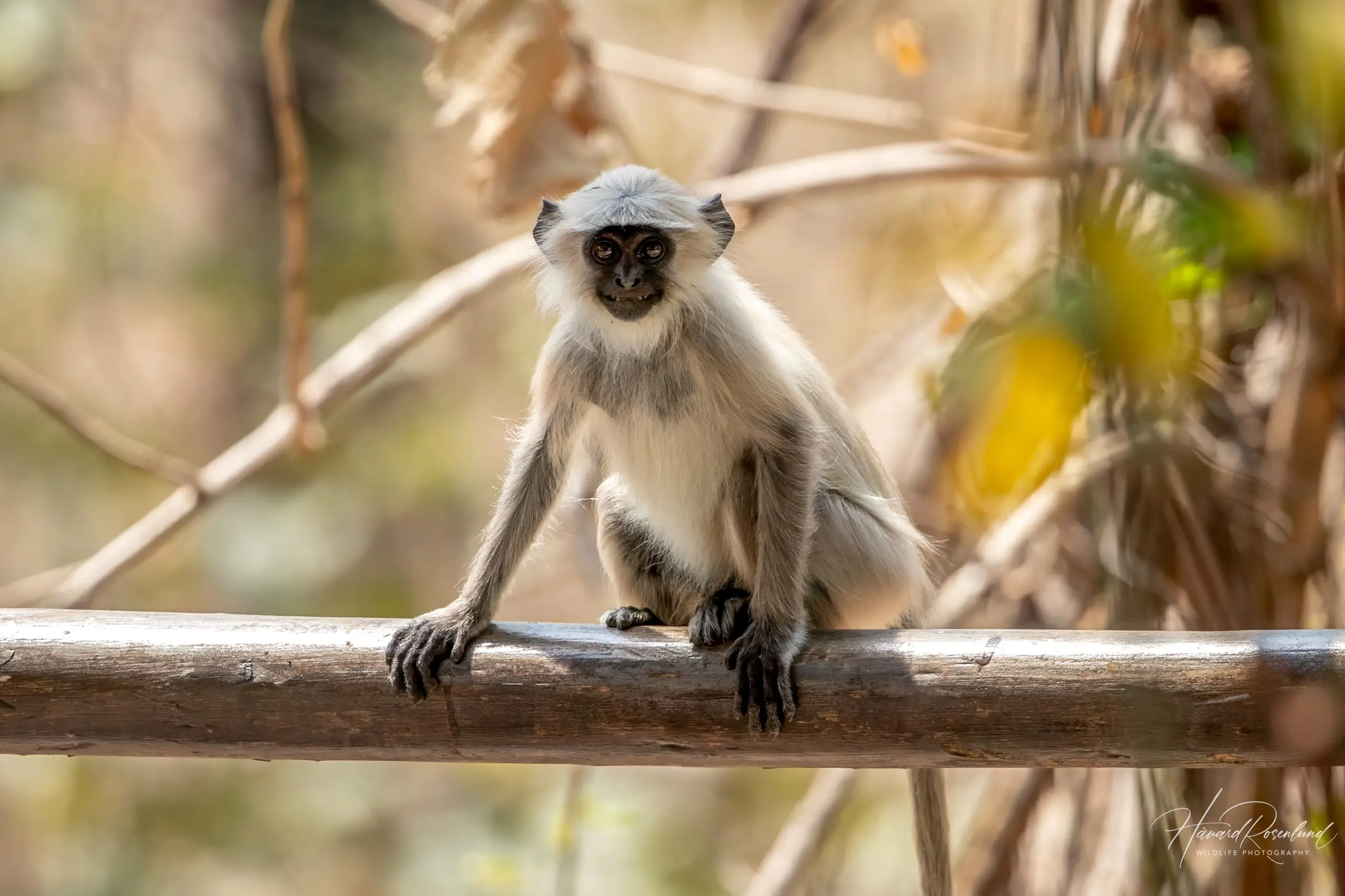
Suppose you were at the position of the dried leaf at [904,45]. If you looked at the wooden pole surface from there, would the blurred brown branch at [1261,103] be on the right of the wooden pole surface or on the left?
left

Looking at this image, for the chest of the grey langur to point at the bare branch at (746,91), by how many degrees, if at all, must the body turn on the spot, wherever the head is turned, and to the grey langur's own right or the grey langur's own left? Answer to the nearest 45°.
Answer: approximately 135° to the grey langur's own right

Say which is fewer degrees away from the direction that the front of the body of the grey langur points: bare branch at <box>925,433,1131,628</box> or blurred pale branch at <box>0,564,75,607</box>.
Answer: the blurred pale branch

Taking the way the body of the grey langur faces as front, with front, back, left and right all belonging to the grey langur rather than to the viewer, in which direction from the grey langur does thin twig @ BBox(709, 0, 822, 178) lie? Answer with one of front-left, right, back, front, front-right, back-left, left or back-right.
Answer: back-right

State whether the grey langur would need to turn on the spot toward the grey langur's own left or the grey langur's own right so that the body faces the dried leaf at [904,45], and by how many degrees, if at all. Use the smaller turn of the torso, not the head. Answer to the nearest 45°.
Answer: approximately 180°

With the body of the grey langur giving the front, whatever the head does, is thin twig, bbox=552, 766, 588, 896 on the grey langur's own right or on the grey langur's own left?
on the grey langur's own right

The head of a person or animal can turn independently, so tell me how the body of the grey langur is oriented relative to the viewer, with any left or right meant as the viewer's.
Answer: facing the viewer and to the left of the viewer

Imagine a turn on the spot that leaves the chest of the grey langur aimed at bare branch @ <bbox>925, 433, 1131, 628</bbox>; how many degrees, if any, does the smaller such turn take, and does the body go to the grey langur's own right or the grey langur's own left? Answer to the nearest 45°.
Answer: approximately 180°
